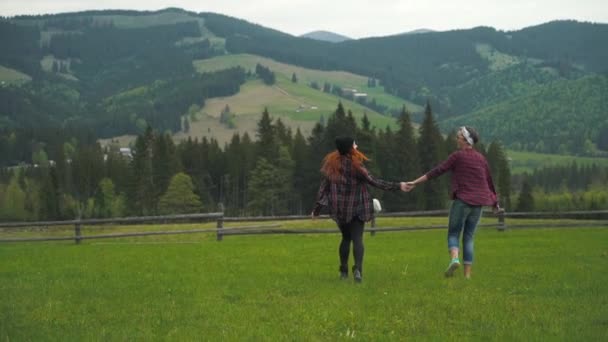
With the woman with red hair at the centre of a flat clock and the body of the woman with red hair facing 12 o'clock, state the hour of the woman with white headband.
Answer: The woman with white headband is roughly at 3 o'clock from the woman with red hair.

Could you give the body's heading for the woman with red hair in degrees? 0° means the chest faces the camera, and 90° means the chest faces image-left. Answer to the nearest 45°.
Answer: approximately 180°
